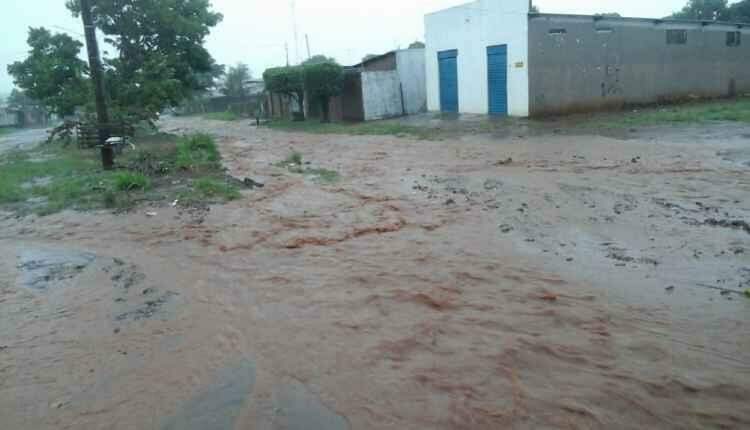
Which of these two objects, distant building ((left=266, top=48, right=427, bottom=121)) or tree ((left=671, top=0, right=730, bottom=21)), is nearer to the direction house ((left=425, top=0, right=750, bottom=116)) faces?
the distant building

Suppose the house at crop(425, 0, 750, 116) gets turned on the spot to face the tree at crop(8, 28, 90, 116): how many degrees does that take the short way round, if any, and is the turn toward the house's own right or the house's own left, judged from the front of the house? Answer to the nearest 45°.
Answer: approximately 45° to the house's own right

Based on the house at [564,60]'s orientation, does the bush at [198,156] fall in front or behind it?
in front

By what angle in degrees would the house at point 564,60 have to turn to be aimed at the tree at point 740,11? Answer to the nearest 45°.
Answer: approximately 180°

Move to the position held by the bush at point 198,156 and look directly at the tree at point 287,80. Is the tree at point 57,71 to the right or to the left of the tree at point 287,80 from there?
left

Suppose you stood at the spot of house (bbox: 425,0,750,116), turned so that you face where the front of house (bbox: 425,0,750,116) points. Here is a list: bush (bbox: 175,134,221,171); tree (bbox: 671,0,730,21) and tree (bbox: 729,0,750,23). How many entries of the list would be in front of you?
1

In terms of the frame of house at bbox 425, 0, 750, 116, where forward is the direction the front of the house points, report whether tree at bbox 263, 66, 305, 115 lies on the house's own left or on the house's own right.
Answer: on the house's own right

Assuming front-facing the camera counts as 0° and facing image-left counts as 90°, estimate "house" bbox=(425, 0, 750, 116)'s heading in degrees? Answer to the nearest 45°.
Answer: approximately 45°

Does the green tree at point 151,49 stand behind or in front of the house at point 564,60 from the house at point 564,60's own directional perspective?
in front

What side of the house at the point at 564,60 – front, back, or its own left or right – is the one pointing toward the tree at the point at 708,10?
back
